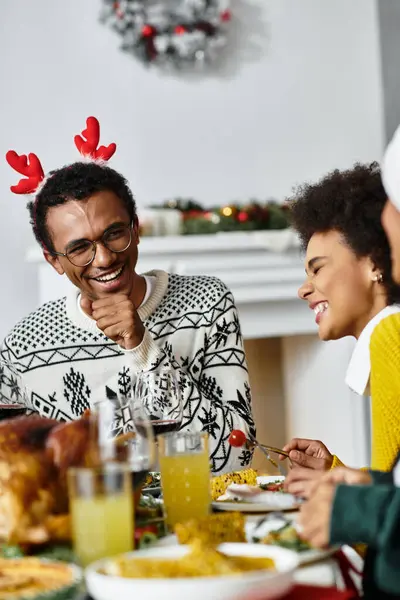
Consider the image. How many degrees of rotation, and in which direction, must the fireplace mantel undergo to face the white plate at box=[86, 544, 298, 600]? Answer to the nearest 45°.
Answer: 0° — it already faces it

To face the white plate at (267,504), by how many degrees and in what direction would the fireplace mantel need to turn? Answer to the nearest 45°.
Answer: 0° — it already faces it

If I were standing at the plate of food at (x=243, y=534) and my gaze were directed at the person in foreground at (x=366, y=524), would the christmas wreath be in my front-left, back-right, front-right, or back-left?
back-left

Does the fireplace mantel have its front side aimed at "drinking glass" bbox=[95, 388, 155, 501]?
yes

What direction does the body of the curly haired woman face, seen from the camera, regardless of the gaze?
to the viewer's left

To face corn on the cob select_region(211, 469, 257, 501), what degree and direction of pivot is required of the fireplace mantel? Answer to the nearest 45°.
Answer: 0° — it already faces it

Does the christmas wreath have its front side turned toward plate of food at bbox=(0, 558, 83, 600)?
yes

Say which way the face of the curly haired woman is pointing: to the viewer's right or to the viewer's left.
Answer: to the viewer's left

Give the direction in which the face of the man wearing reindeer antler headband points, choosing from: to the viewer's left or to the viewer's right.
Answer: to the viewer's right

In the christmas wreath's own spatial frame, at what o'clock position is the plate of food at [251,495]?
The plate of food is roughly at 12 o'clock from the christmas wreath.

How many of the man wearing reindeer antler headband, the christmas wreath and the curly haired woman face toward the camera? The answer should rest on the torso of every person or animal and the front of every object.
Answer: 2

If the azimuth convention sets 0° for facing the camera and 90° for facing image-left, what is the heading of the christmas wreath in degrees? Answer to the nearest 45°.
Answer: approximately 0°
